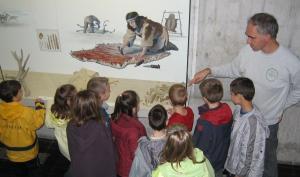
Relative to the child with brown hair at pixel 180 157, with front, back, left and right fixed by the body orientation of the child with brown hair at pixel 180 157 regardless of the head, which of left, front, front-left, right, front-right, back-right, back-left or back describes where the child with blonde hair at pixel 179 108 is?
front

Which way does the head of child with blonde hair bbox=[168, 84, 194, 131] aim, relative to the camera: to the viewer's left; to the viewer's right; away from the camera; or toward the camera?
away from the camera

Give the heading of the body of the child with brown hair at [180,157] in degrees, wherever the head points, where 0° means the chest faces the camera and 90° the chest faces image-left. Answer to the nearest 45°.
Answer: approximately 180°

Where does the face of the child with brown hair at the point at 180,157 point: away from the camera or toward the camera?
away from the camera
